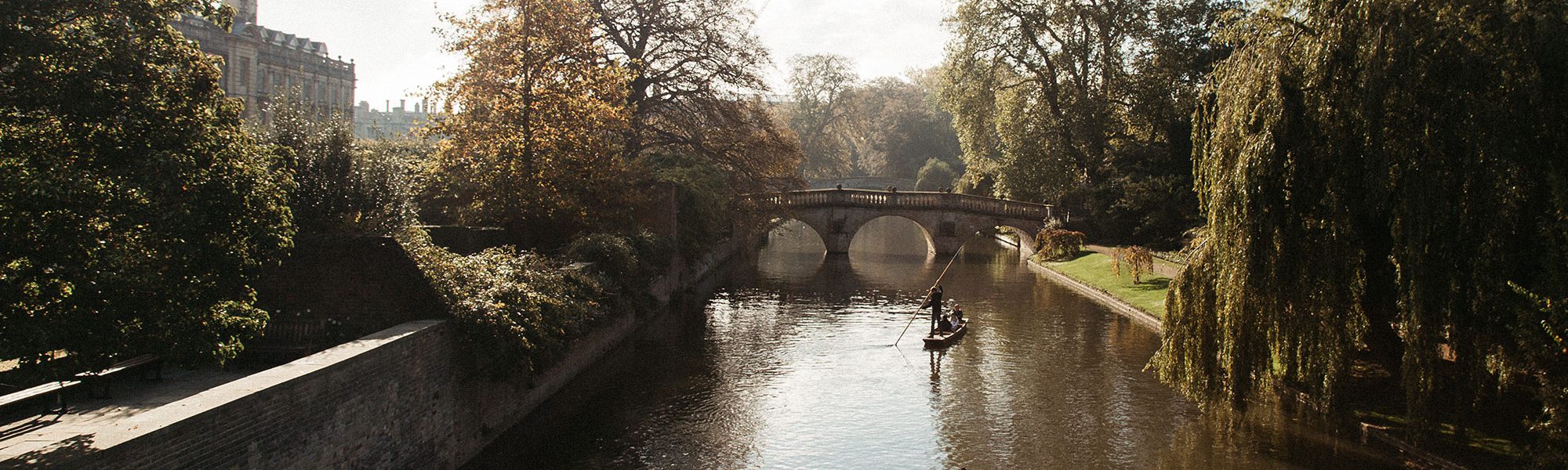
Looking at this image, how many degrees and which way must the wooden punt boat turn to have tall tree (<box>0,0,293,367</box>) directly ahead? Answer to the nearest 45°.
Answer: approximately 180°

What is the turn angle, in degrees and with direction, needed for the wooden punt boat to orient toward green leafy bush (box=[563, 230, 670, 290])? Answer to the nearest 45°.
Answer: approximately 135° to its left

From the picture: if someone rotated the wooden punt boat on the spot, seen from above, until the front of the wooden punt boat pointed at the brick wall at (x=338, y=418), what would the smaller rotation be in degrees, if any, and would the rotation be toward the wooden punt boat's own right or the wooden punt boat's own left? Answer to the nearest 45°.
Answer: approximately 180°

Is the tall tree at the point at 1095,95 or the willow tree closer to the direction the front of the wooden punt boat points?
the tall tree

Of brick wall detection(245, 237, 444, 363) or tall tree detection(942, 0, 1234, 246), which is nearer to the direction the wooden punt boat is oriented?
the tall tree

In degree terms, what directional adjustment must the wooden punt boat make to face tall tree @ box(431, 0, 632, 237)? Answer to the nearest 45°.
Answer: approximately 135° to its left

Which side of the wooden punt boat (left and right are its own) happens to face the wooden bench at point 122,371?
back

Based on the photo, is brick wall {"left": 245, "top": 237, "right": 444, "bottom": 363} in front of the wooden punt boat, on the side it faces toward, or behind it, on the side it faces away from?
behind

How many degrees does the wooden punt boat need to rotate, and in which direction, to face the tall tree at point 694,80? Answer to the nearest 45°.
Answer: approximately 90° to its left

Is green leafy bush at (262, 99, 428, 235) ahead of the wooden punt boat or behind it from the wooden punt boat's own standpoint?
behind

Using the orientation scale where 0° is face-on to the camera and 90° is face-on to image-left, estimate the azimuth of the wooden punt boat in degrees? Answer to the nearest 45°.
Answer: approximately 225°
